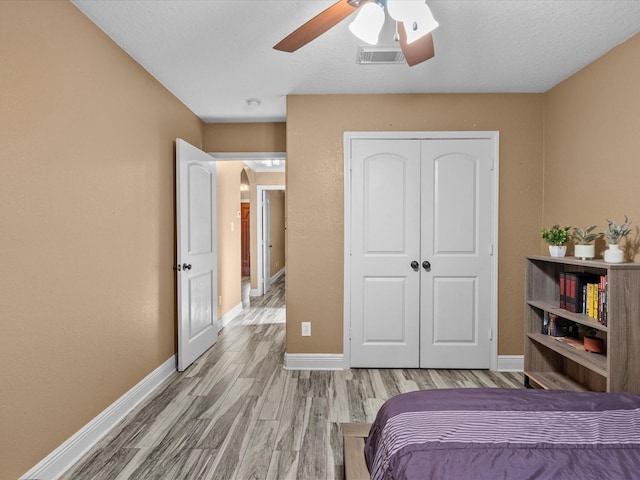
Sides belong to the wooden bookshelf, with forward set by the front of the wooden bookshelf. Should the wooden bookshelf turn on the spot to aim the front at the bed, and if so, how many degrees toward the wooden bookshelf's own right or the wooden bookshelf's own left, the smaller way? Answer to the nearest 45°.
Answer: approximately 45° to the wooden bookshelf's own left

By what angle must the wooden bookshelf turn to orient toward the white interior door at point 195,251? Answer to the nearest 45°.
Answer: approximately 45° to its right

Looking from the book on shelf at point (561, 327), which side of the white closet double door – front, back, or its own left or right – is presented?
left

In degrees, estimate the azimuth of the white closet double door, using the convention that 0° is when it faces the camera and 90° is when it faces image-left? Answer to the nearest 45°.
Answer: approximately 0°
